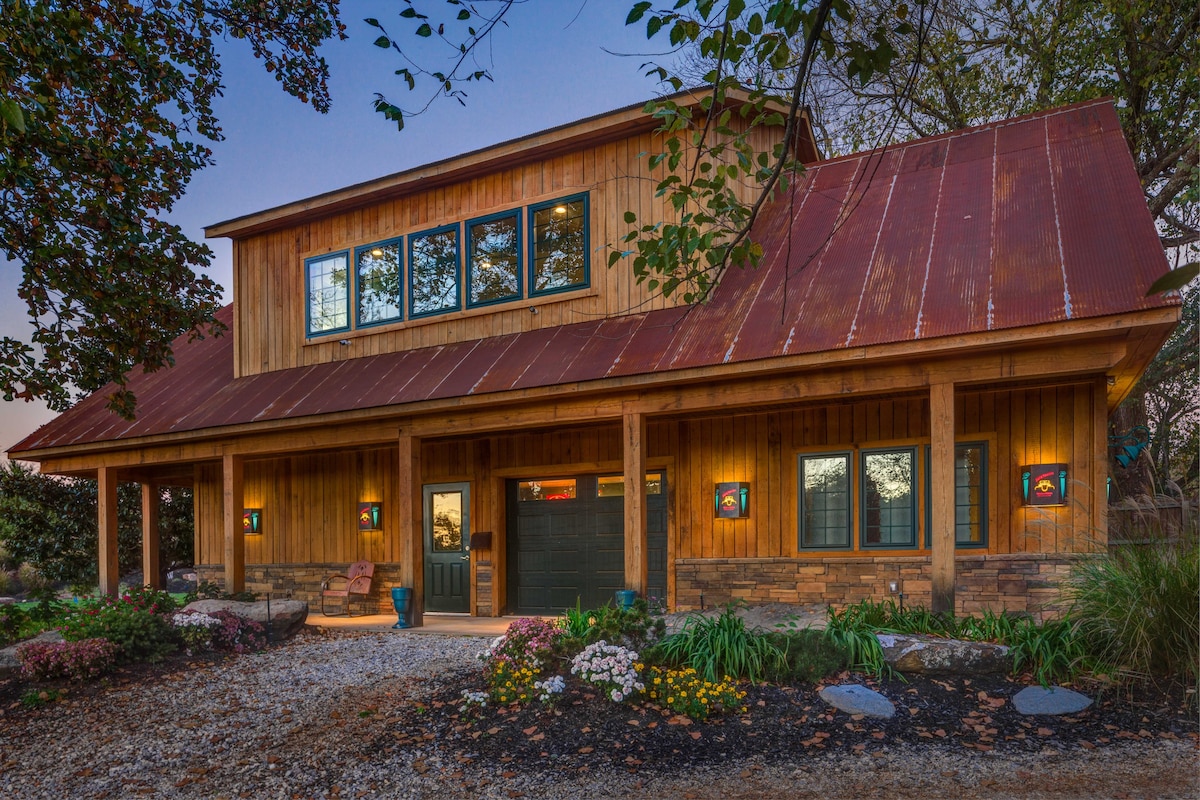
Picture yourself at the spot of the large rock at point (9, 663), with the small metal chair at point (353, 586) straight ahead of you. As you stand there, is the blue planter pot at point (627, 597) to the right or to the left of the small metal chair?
right

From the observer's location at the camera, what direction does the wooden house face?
facing the viewer and to the left of the viewer

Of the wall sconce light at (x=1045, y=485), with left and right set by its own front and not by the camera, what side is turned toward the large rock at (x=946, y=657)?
front

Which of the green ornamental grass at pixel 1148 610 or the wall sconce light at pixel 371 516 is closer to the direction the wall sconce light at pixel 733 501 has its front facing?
the green ornamental grass

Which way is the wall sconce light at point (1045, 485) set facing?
toward the camera

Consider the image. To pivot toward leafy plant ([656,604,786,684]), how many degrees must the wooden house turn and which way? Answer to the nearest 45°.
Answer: approximately 45° to its left

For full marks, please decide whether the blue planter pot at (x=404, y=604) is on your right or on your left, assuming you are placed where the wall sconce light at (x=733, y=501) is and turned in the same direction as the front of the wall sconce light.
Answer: on your right

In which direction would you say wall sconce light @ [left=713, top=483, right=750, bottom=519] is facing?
toward the camera

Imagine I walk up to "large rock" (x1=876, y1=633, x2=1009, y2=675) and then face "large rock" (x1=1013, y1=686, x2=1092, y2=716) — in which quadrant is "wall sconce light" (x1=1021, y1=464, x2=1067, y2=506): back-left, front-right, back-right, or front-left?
back-left

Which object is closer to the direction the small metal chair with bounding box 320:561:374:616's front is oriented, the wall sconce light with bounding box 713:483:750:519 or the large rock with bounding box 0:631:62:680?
the large rock

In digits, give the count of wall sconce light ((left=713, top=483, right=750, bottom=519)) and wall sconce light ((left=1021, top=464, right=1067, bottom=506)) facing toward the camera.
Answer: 2

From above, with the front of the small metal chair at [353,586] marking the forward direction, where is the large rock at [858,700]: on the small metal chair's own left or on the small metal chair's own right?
on the small metal chair's own left

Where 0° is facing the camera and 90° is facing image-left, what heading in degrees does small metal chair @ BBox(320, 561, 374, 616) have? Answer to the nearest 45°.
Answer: approximately 45°
